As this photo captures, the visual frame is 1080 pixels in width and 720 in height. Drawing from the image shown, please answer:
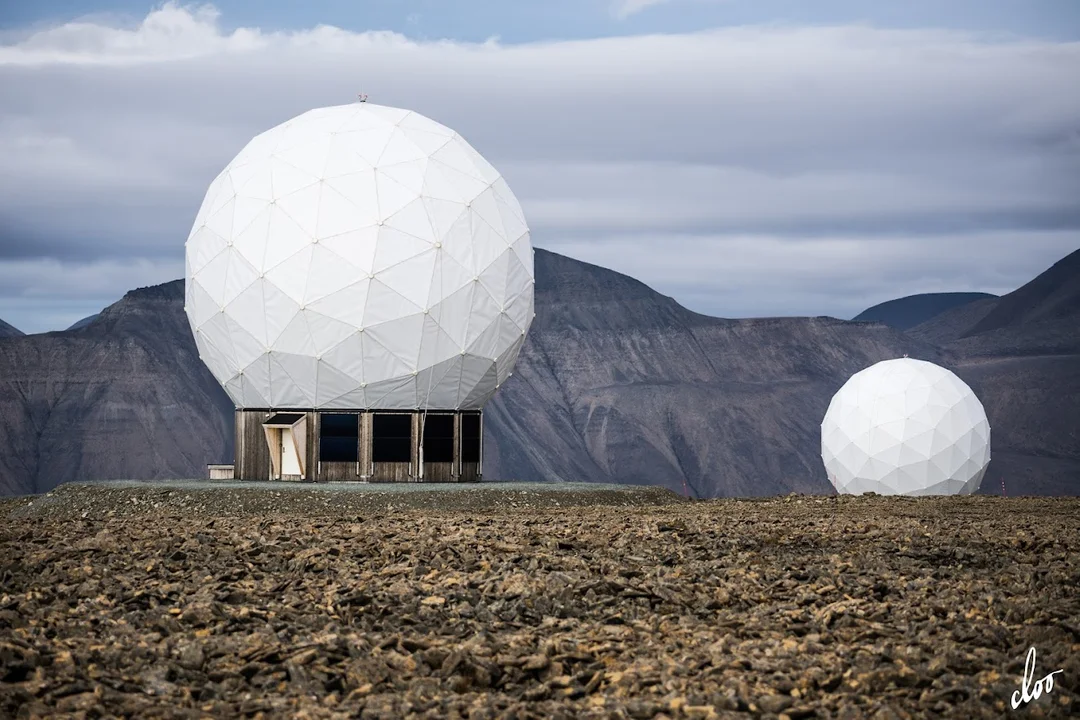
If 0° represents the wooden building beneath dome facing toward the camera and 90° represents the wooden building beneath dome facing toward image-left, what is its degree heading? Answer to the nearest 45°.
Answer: approximately 0°

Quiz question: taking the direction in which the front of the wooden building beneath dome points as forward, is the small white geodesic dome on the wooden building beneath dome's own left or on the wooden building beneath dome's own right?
on the wooden building beneath dome's own left
